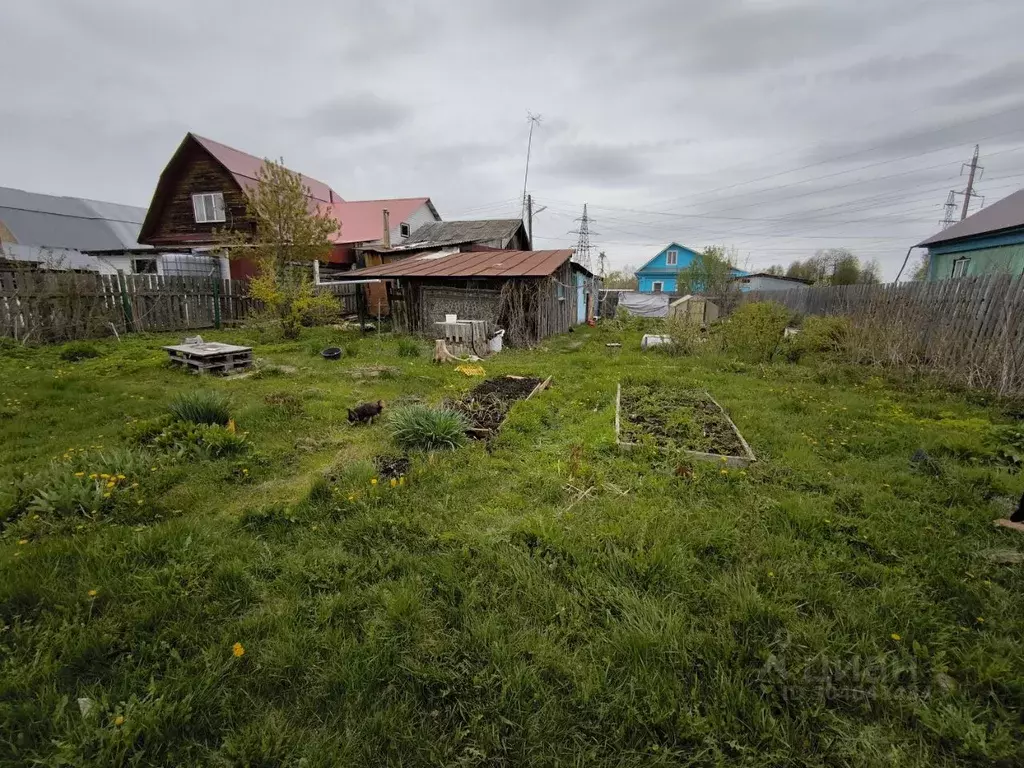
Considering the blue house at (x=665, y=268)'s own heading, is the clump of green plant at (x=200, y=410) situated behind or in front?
in front

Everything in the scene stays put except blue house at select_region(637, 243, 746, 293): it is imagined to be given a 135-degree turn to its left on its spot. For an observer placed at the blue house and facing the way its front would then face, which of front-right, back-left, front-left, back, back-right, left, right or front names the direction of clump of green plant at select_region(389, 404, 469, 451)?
back-right

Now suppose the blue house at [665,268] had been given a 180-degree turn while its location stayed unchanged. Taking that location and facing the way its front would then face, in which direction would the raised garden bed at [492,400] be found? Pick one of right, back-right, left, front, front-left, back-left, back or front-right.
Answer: back

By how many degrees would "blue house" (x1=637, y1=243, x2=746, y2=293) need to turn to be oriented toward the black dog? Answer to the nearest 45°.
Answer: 0° — it already faces it

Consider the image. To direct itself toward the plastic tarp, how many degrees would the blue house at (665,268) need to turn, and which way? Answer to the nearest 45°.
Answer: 0° — it already faces it

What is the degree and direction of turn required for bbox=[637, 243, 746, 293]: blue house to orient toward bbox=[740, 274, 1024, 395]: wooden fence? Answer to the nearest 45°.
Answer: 0° — it already faces it

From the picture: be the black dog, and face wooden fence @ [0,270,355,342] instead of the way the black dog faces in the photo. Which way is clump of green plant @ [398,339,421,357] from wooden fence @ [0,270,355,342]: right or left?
right

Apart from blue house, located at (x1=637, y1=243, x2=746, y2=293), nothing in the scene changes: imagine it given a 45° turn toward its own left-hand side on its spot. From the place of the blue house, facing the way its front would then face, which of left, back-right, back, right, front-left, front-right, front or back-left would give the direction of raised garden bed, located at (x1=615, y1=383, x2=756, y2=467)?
front-right

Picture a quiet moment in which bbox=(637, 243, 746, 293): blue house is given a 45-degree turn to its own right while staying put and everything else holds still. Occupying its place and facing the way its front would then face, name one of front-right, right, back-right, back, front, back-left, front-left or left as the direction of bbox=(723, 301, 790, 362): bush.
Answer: front-left

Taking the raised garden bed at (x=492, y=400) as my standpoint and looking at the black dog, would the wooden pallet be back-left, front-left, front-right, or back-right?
front-right

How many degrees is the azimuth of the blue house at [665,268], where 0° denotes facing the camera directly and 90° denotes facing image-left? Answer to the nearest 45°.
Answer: approximately 0°

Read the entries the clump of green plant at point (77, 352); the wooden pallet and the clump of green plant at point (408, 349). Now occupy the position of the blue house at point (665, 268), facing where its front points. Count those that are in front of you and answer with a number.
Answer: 3

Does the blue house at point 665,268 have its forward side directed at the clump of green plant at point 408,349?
yes
